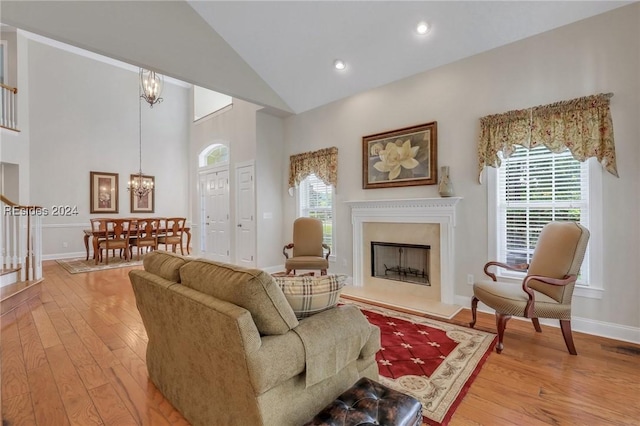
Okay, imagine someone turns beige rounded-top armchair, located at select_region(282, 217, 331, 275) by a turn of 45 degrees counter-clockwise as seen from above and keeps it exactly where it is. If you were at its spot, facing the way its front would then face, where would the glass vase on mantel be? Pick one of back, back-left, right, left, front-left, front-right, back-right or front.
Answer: front

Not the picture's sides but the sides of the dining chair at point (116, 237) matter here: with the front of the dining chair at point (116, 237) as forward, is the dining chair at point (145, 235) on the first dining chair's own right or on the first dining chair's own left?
on the first dining chair's own right

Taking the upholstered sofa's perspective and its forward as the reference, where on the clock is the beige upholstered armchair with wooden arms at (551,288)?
The beige upholstered armchair with wooden arms is roughly at 1 o'clock from the upholstered sofa.

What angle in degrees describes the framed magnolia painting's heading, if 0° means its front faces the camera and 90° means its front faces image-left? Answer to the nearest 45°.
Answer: approximately 45°

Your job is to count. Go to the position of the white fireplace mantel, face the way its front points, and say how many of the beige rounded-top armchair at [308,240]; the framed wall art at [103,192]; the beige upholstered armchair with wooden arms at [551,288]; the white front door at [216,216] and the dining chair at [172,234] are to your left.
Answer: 1

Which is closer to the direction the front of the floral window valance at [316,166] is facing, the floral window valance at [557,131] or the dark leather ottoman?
the dark leather ottoman

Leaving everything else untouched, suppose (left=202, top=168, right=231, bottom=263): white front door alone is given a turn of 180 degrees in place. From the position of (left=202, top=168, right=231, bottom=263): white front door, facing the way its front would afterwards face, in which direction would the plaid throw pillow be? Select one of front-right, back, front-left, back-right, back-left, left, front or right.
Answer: back-right

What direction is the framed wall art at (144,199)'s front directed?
toward the camera

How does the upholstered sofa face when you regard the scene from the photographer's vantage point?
facing away from the viewer and to the right of the viewer

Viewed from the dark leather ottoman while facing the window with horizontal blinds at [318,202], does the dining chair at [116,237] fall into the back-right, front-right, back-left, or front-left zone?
front-left

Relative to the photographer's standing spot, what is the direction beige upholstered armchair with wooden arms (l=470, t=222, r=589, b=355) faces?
facing the viewer and to the left of the viewer

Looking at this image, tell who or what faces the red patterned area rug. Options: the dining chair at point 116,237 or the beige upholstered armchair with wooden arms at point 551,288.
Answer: the beige upholstered armchair with wooden arms

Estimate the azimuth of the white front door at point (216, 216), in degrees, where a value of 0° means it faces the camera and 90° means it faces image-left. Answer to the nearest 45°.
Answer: approximately 45°

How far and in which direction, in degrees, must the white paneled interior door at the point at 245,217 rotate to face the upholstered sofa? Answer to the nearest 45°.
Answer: approximately 45° to its left

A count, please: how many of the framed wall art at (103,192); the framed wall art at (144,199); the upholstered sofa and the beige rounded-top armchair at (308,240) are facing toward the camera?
3

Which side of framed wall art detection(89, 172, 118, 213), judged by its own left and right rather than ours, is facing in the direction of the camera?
front

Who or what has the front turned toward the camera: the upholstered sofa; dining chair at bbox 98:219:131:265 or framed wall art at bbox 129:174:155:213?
the framed wall art
